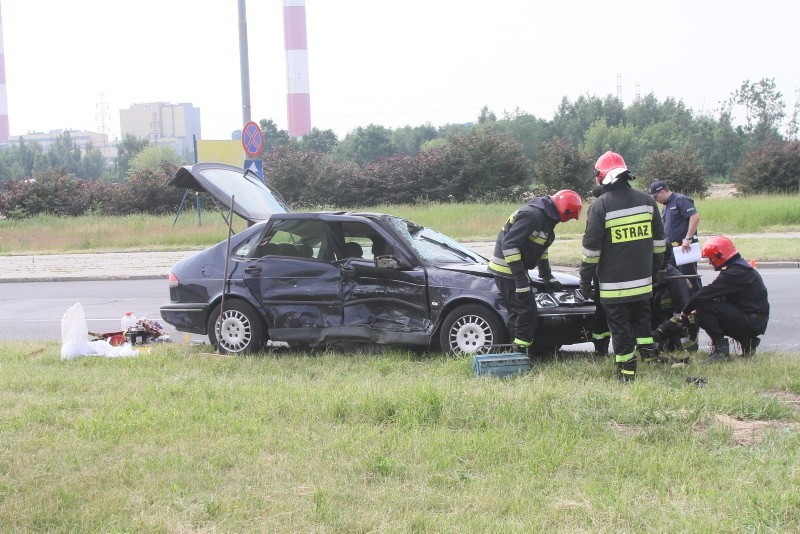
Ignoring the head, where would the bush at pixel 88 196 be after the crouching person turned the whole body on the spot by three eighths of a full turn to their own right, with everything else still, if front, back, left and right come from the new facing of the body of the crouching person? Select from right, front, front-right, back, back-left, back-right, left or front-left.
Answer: left

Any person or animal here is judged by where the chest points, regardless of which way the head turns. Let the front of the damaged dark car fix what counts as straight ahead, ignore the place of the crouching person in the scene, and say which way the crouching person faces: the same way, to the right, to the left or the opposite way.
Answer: the opposite way

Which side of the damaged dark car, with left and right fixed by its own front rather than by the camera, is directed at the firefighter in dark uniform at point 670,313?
front

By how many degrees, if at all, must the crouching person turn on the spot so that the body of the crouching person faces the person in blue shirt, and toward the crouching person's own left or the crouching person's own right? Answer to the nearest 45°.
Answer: approximately 90° to the crouching person's own right

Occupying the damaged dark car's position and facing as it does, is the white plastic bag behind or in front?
behind

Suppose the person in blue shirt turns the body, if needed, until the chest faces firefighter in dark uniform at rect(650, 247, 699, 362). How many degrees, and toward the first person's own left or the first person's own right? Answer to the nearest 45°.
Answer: approximately 45° to the first person's own left

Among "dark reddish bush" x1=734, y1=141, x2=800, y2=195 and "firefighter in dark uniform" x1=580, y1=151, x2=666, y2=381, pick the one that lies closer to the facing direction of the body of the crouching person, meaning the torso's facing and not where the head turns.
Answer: the firefighter in dark uniform

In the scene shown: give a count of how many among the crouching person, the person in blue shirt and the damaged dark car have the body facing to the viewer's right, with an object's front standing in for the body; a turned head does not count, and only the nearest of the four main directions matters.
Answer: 1

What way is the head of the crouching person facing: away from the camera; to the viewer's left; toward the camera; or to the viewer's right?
to the viewer's left

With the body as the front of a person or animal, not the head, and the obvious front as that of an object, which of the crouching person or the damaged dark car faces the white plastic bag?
the crouching person

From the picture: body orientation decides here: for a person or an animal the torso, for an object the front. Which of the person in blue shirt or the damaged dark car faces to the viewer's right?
the damaged dark car

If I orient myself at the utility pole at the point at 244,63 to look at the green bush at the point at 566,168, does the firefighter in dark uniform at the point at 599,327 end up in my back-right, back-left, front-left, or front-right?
back-right

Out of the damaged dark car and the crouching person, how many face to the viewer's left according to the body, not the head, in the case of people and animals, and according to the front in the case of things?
1

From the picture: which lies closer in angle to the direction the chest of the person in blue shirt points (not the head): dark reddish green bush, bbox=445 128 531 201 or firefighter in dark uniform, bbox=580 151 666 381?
the firefighter in dark uniform

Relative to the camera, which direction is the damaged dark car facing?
to the viewer's right

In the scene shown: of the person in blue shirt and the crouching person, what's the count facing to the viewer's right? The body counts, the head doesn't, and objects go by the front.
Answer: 0

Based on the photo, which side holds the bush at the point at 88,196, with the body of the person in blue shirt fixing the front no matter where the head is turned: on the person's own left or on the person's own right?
on the person's own right

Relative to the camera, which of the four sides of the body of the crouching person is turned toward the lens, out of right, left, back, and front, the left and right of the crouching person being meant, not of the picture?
left
